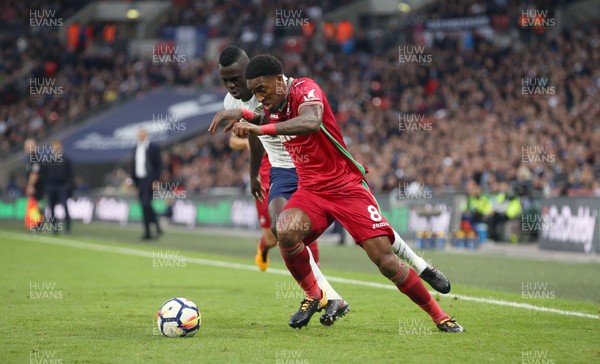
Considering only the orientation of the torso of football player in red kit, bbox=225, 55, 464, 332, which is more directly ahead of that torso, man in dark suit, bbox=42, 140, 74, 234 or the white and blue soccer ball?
the white and blue soccer ball

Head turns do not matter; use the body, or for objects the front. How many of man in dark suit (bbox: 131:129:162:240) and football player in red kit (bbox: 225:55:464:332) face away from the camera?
0

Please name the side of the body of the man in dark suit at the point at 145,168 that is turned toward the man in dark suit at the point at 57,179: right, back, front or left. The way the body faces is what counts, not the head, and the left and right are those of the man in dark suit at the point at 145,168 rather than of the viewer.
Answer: right

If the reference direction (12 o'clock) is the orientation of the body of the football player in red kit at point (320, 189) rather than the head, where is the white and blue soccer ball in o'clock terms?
The white and blue soccer ball is roughly at 1 o'clock from the football player in red kit.

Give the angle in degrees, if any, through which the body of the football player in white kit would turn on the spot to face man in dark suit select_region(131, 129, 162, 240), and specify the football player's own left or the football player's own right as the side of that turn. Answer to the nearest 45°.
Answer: approximately 135° to the football player's own right

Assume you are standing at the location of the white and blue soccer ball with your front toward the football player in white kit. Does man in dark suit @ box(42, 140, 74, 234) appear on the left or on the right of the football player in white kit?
left

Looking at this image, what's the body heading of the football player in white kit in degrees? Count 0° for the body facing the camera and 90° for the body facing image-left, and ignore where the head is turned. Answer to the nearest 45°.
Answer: approximately 45°

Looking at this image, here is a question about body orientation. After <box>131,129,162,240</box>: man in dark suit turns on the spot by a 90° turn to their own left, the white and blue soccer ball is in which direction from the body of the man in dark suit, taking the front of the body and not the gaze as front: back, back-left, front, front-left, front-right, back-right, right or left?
front-right

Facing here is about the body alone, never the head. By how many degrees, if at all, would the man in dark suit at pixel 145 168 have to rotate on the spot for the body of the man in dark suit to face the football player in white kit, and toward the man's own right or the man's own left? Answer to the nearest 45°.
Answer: approximately 45° to the man's own left

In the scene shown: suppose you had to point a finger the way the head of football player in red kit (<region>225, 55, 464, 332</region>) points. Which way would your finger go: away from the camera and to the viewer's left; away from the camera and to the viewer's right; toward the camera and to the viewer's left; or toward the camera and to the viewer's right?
toward the camera and to the viewer's left

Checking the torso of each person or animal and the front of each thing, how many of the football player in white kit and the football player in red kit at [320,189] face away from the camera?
0

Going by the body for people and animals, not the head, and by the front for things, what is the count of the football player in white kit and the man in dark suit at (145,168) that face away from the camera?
0

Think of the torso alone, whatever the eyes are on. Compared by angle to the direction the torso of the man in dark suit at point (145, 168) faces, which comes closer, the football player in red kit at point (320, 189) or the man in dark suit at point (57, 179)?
the football player in red kit
